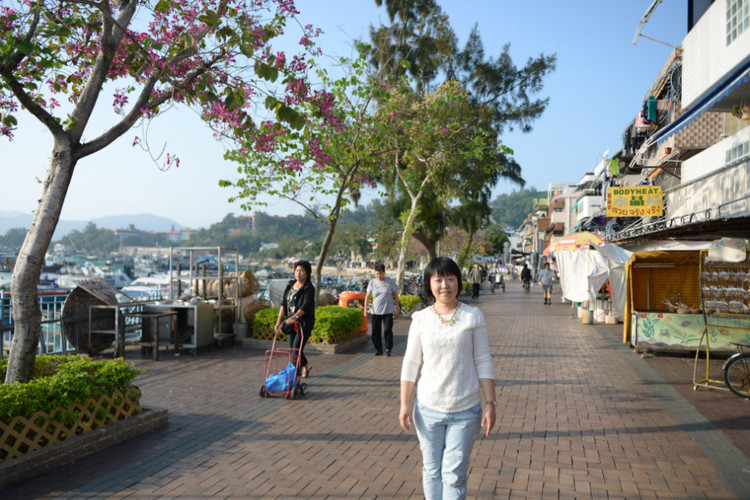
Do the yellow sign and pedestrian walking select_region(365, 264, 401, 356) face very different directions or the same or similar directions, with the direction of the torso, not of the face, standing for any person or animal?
same or similar directions

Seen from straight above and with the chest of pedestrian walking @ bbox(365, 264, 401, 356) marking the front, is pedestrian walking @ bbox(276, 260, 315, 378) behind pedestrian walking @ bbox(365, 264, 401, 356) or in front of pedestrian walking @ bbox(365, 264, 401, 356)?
in front

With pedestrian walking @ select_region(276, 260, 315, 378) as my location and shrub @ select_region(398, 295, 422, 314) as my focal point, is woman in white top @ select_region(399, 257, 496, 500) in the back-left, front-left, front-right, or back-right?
back-right

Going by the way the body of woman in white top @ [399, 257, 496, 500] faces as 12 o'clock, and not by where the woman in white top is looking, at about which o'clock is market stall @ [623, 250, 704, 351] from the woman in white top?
The market stall is roughly at 7 o'clock from the woman in white top.

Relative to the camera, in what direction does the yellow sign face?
facing the viewer

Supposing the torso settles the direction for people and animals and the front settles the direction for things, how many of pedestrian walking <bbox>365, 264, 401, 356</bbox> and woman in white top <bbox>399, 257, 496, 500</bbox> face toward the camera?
2

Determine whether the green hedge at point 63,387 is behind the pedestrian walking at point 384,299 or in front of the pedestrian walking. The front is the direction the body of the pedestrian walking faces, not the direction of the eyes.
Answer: in front

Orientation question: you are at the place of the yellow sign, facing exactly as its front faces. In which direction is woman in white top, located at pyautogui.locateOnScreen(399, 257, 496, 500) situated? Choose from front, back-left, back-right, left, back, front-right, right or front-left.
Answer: front

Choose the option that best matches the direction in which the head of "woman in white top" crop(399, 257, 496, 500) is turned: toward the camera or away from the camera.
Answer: toward the camera

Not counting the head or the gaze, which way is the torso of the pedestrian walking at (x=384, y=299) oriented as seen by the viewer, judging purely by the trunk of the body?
toward the camera

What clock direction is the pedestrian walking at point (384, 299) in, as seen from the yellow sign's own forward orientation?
The pedestrian walking is roughly at 1 o'clock from the yellow sign.

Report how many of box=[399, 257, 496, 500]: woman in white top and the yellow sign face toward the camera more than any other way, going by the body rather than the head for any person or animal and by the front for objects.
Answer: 2

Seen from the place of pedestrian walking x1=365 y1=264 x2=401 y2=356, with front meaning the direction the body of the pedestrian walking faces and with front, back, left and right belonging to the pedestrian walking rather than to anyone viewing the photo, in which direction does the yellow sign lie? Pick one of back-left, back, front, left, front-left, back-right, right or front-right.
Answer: back-left

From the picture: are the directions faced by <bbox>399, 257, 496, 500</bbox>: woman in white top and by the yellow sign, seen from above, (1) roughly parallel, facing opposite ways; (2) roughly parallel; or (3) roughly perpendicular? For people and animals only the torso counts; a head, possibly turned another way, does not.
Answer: roughly parallel

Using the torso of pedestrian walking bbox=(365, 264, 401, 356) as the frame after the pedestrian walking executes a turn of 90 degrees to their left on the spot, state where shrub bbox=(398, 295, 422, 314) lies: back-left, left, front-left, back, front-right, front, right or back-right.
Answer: left

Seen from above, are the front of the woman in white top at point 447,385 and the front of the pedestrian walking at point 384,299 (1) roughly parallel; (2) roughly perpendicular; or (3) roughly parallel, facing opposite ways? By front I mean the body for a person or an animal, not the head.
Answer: roughly parallel
